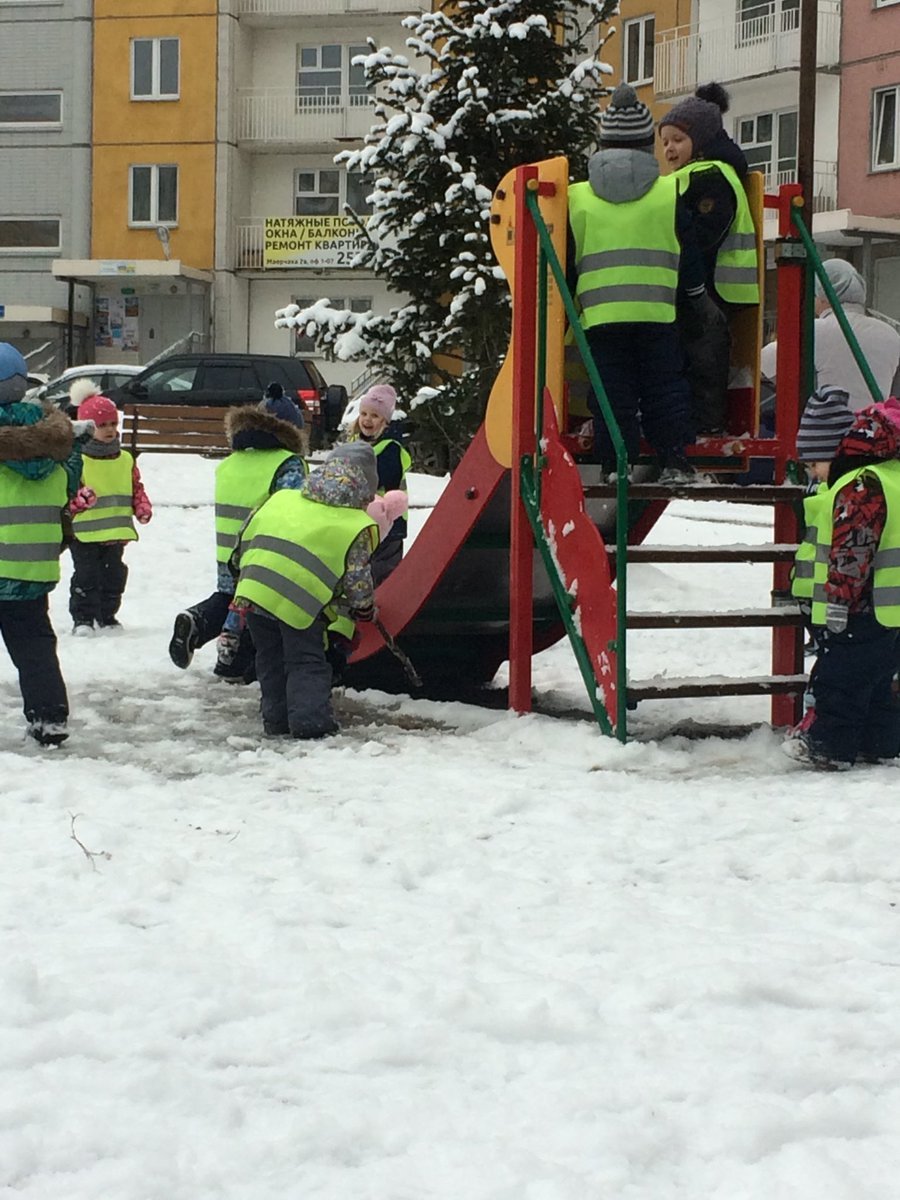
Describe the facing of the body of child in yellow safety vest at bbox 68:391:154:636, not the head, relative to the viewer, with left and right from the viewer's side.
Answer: facing the viewer

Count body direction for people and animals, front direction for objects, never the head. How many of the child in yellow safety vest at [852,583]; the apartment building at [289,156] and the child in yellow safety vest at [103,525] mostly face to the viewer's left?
1

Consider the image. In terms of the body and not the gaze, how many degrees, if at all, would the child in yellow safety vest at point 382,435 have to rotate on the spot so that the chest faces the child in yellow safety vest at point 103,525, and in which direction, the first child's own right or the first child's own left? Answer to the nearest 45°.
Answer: approximately 90° to the first child's own right

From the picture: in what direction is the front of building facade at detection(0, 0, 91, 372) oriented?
toward the camera

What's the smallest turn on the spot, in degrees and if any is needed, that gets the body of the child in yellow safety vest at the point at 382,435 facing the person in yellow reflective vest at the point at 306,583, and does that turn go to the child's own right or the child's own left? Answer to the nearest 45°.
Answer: approximately 45° to the child's own left

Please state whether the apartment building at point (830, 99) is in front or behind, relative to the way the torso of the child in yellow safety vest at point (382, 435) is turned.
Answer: behind

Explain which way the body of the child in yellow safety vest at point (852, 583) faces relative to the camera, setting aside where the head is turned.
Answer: to the viewer's left

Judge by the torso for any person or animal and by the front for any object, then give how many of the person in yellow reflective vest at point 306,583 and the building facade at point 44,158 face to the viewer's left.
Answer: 0

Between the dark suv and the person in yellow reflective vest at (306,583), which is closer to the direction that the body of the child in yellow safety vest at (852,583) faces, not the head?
the person in yellow reflective vest

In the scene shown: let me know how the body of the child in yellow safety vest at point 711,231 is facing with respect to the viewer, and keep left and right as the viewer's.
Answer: facing to the left of the viewer
